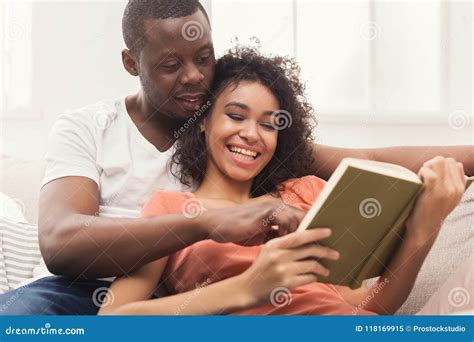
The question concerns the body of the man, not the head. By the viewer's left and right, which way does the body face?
facing the viewer and to the right of the viewer

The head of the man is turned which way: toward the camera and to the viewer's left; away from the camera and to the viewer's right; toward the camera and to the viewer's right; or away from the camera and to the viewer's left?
toward the camera and to the viewer's right

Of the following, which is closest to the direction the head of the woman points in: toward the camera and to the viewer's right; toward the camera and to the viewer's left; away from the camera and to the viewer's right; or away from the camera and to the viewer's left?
toward the camera and to the viewer's right
